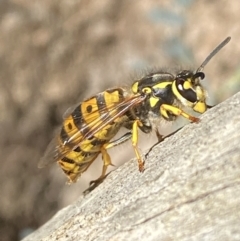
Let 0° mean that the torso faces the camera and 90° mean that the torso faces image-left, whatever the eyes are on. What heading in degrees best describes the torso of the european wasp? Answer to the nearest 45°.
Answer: approximately 270°
